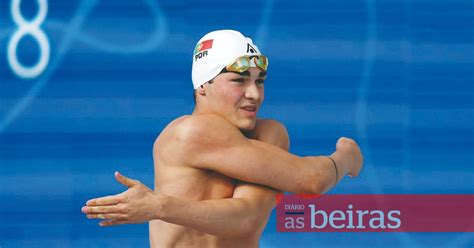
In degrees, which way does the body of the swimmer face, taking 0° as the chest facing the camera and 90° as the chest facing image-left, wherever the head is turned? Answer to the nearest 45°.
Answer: approximately 315°
